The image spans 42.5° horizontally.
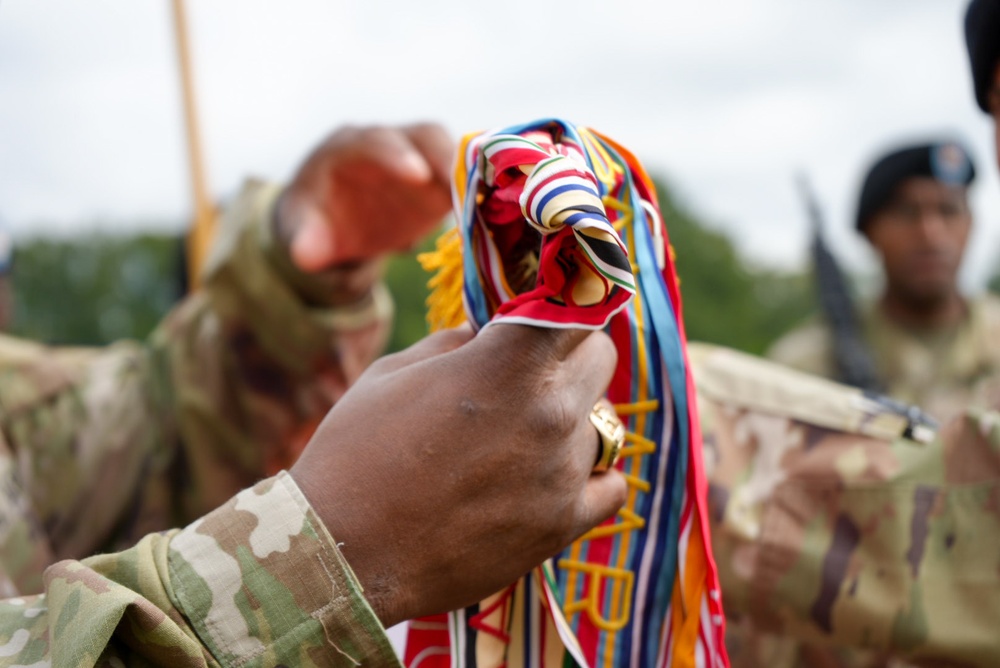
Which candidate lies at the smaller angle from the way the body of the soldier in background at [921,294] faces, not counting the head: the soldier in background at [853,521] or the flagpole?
the soldier in background

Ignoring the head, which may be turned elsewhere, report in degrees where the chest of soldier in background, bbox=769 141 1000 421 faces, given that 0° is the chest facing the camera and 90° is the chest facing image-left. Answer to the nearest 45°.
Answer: approximately 0°
